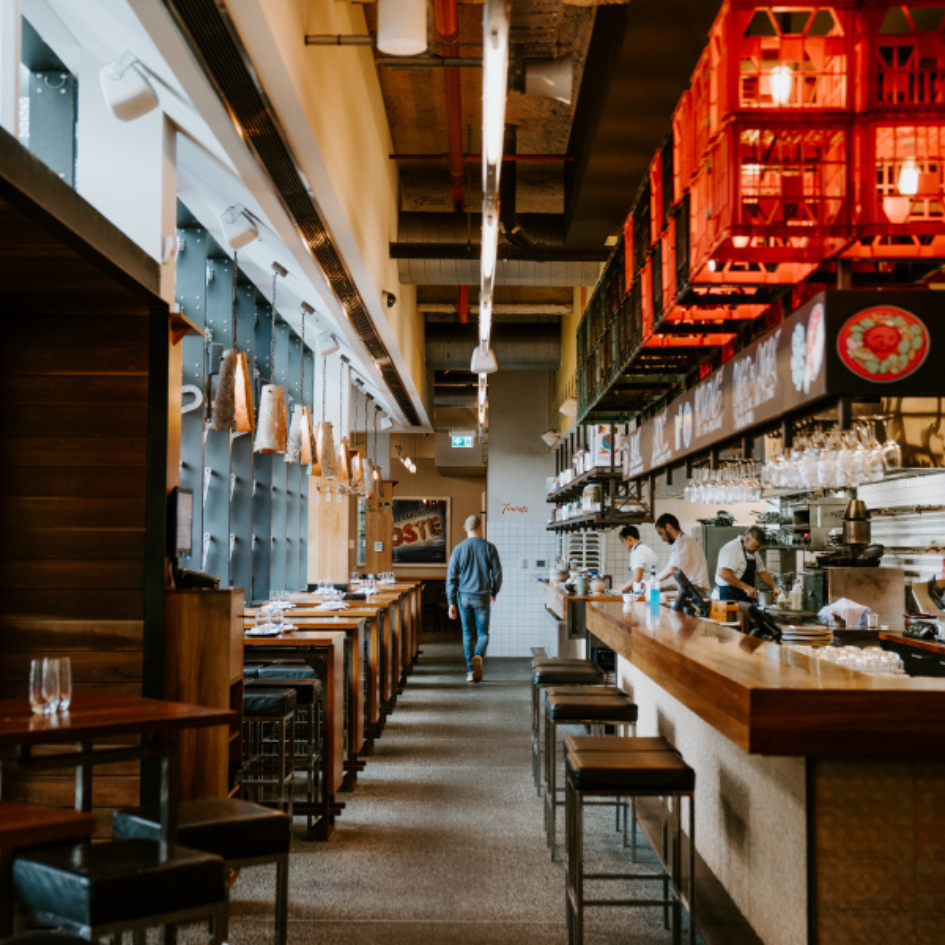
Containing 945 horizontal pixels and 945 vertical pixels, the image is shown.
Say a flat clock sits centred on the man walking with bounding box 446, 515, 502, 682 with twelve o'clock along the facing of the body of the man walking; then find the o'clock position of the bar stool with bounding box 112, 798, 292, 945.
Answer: The bar stool is roughly at 6 o'clock from the man walking.

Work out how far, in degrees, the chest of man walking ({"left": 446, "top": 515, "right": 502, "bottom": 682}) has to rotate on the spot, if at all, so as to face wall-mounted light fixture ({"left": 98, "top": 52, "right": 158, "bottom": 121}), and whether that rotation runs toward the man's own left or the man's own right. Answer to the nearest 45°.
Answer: approximately 180°

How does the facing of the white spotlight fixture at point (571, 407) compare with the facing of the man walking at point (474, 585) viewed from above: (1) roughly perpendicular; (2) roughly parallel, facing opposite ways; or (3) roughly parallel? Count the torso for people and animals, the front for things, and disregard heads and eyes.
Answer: roughly perpendicular

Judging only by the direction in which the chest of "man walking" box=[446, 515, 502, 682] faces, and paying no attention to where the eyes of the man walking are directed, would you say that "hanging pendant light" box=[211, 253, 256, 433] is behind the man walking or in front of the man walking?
behind

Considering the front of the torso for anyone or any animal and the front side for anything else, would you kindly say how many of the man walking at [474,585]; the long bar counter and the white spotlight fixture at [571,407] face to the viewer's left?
2

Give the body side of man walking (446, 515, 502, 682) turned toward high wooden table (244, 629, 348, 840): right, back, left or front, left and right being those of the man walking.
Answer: back

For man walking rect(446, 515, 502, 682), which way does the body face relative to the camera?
away from the camera

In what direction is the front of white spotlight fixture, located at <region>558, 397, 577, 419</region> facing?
to the viewer's left

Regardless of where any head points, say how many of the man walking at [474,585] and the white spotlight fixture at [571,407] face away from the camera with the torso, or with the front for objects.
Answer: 1

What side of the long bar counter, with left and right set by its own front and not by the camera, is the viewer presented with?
left

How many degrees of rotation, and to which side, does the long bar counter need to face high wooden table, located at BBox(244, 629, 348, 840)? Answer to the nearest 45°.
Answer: approximately 45° to its right

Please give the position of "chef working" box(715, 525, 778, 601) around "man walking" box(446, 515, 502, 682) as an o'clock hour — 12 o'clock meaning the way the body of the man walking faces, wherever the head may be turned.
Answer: The chef working is roughly at 4 o'clock from the man walking.
